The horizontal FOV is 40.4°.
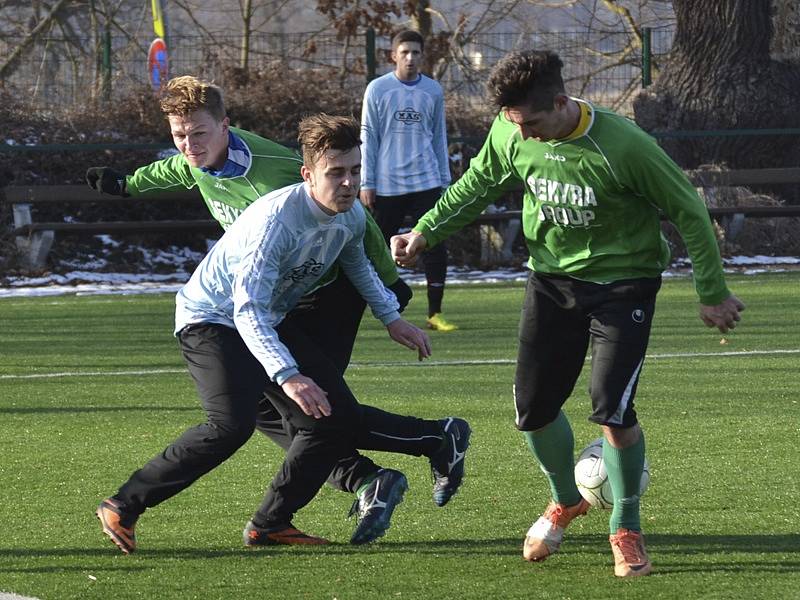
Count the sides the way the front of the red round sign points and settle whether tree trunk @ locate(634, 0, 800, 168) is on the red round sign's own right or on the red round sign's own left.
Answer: on the red round sign's own left

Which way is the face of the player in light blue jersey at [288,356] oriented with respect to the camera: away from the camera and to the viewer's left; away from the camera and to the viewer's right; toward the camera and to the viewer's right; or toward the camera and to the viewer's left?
toward the camera and to the viewer's right

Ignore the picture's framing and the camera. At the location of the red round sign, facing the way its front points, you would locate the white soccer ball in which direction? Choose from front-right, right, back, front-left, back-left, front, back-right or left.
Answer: front-left

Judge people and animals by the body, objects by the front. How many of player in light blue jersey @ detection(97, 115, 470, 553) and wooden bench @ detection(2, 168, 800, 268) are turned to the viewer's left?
0

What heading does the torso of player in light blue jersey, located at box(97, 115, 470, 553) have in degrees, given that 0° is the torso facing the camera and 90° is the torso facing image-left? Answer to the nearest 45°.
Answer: approximately 315°

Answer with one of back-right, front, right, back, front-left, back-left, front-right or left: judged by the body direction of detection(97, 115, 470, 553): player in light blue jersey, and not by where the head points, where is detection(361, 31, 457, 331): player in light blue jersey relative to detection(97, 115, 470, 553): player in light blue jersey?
back-left
